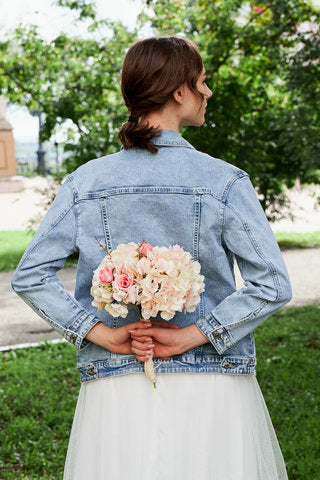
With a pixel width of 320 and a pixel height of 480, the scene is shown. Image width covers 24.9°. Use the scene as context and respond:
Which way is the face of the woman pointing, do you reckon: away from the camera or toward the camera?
away from the camera

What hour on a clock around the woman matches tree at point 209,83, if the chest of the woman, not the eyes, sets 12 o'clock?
The tree is roughly at 12 o'clock from the woman.

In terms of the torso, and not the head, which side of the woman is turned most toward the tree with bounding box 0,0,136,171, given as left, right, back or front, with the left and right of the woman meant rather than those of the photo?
front

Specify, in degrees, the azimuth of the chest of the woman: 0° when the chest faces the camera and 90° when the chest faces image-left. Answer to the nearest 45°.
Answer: approximately 180°

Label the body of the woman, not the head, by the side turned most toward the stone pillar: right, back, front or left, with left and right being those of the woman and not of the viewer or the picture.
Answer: front
